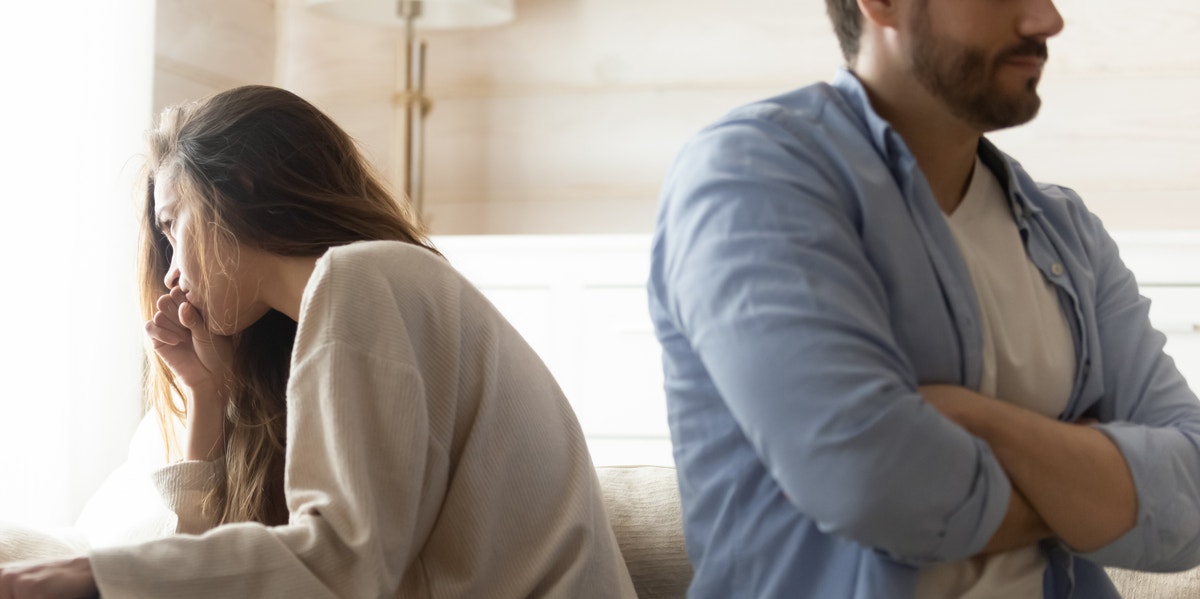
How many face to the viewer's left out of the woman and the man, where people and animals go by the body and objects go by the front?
1

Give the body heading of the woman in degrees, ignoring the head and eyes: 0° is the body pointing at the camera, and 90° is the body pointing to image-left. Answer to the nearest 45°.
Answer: approximately 90°

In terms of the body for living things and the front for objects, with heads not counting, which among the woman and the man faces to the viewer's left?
the woman

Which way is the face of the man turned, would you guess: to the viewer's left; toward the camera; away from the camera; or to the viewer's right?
to the viewer's right

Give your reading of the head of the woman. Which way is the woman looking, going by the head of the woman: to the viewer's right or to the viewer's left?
to the viewer's left

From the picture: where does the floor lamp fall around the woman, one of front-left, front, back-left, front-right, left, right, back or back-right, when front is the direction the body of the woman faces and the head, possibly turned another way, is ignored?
right

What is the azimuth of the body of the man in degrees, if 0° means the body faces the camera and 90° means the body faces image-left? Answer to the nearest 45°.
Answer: approximately 315°
